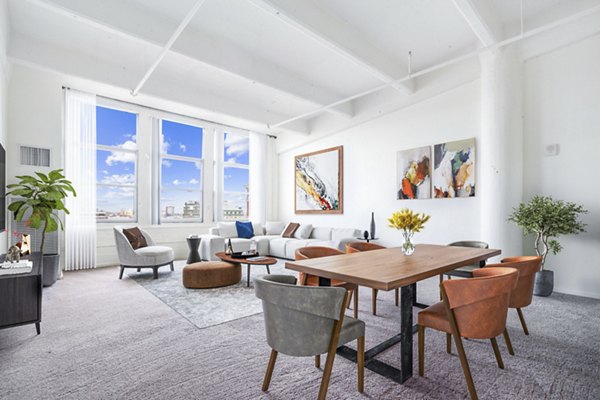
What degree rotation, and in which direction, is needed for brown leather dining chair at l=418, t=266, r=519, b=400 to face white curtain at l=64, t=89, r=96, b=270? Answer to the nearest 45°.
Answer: approximately 45° to its left

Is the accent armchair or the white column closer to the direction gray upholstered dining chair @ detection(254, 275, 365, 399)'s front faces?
the white column

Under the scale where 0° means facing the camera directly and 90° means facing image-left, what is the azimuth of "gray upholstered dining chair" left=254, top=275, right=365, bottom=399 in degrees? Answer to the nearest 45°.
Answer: approximately 225°

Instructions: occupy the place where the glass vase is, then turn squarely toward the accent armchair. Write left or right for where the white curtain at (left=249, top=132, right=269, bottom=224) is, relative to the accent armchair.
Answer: right

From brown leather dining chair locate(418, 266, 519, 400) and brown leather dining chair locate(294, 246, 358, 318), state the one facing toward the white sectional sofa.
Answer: brown leather dining chair locate(418, 266, 519, 400)

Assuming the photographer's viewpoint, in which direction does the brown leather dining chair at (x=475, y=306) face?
facing away from the viewer and to the left of the viewer

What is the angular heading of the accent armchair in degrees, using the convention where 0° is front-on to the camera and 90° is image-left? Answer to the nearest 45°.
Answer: approximately 315°

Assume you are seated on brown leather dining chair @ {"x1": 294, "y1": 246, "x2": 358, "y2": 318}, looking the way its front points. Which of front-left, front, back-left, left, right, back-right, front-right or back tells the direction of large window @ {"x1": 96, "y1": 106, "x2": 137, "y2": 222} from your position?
back

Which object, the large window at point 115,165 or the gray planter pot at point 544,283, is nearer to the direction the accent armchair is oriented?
the gray planter pot

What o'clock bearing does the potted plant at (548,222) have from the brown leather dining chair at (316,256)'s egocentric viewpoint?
The potted plant is roughly at 10 o'clock from the brown leather dining chair.

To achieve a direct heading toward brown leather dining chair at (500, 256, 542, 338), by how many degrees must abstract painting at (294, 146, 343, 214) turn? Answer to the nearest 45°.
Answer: approximately 45° to its left

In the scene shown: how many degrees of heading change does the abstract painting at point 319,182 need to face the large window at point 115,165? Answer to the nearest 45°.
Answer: approximately 45° to its right

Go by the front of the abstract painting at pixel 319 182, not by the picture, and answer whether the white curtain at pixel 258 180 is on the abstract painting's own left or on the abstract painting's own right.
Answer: on the abstract painting's own right
